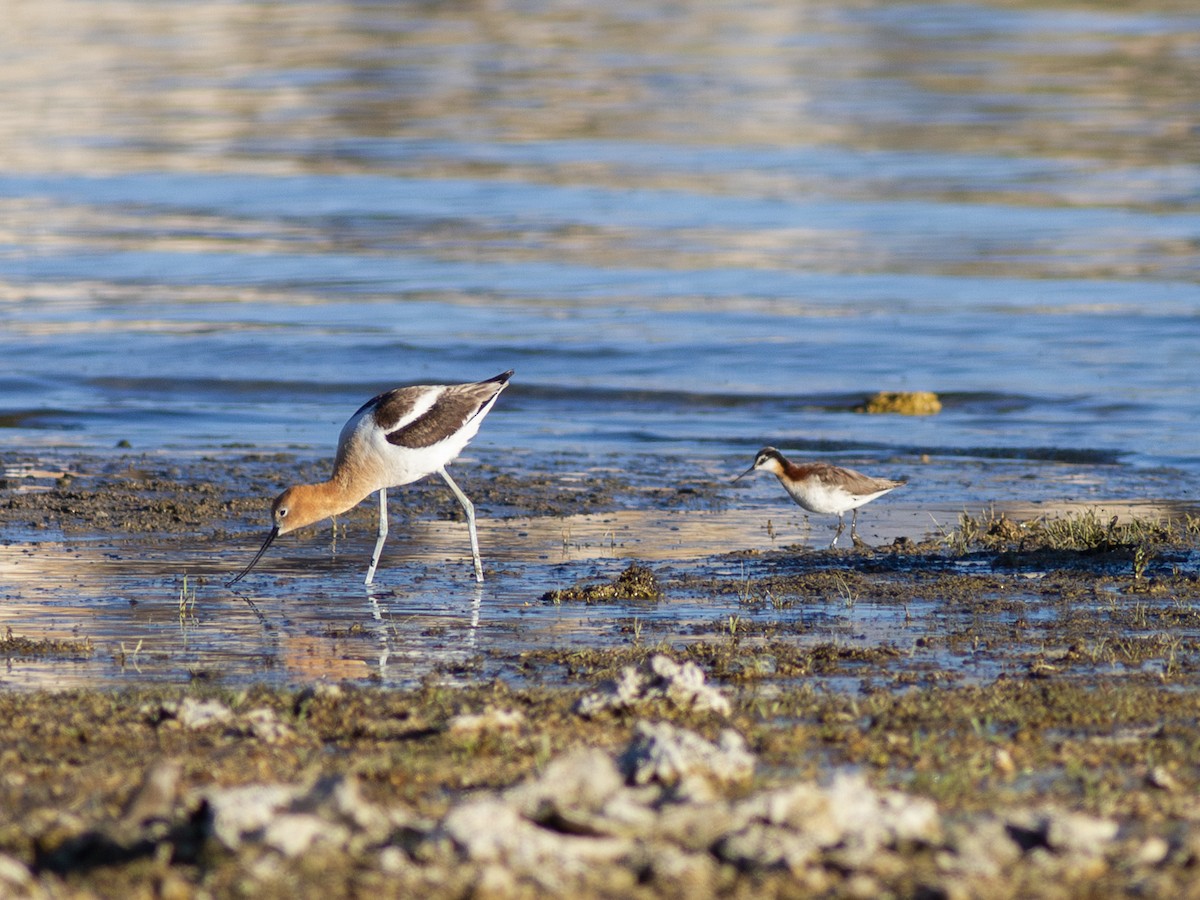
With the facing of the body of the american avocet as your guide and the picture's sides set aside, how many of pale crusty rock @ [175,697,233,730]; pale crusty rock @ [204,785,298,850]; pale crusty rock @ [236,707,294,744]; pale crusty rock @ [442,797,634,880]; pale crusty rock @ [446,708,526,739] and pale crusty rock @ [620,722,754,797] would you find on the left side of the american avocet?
6

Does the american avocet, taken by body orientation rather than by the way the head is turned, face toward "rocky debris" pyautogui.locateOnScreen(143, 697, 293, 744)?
no

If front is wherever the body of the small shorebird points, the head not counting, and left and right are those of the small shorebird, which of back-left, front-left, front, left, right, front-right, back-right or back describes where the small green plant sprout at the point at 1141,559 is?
back-left

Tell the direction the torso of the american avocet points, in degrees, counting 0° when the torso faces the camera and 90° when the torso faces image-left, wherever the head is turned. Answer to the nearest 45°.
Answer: approximately 90°

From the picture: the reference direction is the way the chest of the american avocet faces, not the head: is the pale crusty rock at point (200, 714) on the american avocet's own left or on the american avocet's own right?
on the american avocet's own left

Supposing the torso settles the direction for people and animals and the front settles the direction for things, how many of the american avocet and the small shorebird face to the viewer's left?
2

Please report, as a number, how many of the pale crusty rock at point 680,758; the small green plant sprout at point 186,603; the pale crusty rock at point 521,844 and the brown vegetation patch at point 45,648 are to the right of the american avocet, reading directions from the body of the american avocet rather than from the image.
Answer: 0

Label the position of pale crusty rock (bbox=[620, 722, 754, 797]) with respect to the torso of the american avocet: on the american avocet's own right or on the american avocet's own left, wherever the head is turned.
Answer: on the american avocet's own left

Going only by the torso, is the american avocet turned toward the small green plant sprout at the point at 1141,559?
no

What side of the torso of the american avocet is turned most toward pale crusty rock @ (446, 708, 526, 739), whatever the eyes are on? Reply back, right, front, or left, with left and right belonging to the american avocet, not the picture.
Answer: left

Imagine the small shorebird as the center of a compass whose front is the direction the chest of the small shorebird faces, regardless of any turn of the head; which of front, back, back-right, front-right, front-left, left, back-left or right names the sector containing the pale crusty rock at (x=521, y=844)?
left

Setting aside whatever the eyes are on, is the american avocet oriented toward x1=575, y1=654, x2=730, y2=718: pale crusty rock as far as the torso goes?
no

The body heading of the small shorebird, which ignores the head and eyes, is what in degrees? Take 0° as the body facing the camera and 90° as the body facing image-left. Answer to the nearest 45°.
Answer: approximately 90°

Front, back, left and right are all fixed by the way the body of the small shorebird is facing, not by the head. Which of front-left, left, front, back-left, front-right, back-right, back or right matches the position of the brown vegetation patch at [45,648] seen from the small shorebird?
front-left

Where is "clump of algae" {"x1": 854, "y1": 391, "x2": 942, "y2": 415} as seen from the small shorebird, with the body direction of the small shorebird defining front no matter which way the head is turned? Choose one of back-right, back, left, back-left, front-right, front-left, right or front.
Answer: right

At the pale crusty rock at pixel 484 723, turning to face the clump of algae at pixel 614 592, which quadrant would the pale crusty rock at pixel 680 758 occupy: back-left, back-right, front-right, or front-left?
back-right

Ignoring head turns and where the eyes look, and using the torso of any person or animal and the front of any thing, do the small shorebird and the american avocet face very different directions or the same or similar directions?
same or similar directions

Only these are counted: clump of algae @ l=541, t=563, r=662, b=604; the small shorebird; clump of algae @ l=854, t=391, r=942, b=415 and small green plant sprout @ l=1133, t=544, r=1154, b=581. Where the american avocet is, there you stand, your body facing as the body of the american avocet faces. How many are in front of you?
0
